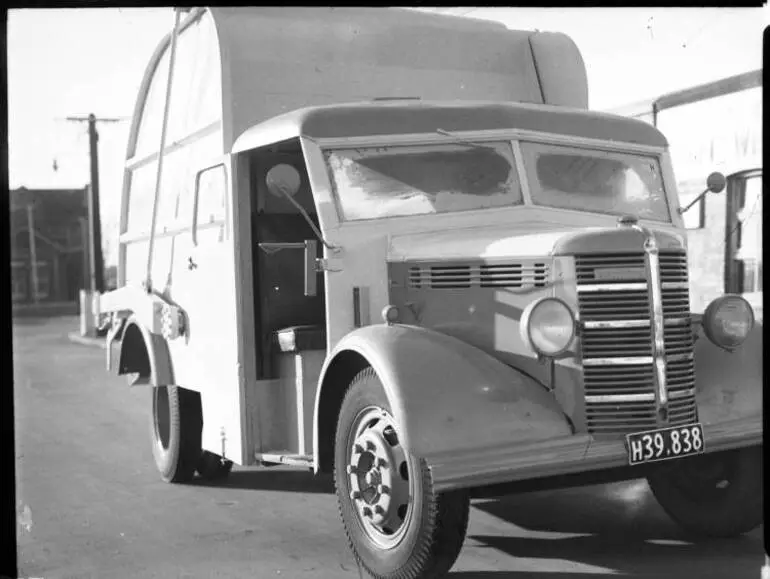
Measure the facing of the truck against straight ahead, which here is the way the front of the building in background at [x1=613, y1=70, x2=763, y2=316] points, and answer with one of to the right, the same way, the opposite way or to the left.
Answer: to the left

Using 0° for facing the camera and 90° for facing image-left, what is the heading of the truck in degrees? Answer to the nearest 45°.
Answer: approximately 315°

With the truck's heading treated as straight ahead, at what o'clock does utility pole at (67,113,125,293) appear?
The utility pole is roughly at 7 o'clock from the truck.

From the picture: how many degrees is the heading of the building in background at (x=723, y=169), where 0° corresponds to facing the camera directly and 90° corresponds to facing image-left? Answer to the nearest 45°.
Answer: approximately 45°

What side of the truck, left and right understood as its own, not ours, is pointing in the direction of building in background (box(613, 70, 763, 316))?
left

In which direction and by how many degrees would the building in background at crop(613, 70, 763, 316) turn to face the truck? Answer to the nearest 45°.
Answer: approximately 45° to its left

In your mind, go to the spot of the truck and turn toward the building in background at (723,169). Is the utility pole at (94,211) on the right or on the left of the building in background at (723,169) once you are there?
left

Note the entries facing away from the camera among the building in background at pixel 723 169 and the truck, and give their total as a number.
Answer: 0
